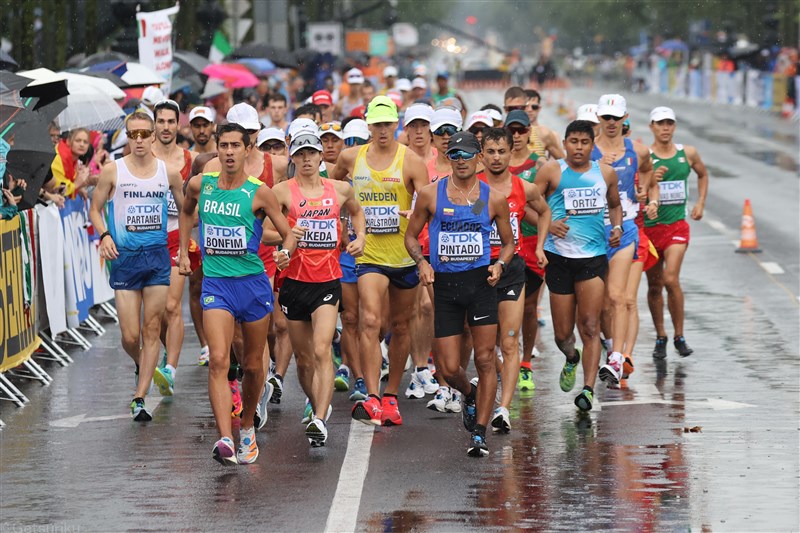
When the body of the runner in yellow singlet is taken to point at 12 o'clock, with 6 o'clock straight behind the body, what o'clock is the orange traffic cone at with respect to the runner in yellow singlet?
The orange traffic cone is roughly at 7 o'clock from the runner in yellow singlet.

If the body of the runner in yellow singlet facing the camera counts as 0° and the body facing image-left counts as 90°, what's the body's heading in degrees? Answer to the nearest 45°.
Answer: approximately 0°

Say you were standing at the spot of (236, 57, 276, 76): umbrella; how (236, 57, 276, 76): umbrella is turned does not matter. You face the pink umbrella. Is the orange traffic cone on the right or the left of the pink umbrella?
left

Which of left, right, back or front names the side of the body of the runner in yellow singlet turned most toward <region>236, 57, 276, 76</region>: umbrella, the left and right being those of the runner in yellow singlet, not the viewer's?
back

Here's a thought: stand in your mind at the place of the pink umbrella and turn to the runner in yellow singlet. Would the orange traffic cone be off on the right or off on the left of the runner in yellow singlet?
left

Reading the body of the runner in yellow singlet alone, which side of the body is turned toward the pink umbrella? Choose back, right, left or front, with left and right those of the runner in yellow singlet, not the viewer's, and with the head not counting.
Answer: back

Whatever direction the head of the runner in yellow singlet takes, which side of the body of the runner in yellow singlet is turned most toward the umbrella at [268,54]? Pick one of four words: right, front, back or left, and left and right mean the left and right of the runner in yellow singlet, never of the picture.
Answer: back
